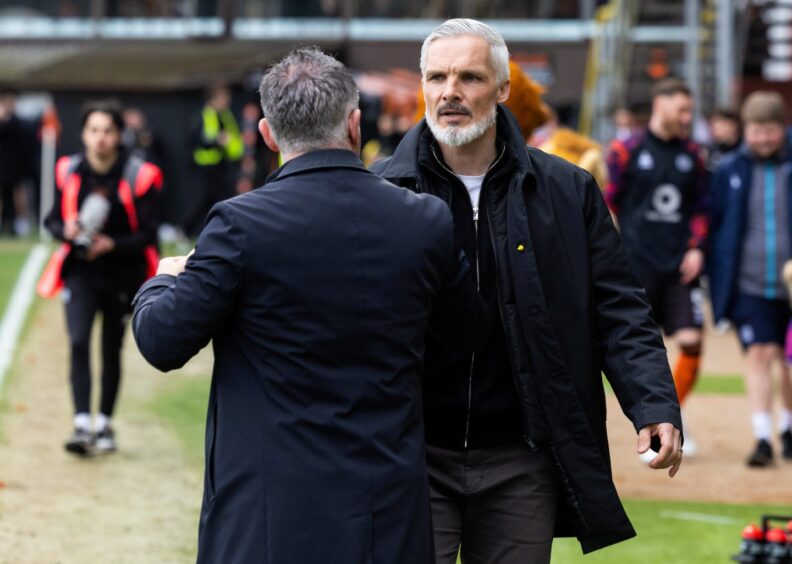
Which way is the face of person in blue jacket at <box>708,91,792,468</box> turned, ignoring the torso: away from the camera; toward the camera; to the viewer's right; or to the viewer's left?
toward the camera

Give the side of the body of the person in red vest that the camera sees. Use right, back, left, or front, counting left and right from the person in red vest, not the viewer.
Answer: front

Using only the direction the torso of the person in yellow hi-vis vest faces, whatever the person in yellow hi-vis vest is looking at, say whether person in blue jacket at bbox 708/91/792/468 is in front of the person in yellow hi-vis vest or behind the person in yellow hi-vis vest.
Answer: in front

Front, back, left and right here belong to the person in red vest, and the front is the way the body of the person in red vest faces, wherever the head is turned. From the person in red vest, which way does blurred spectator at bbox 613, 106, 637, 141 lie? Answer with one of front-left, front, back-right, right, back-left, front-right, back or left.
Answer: back-left

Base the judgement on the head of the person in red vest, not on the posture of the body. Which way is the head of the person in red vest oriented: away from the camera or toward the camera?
toward the camera

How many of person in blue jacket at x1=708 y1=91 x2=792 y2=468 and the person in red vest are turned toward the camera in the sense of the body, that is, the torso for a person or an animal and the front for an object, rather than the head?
2

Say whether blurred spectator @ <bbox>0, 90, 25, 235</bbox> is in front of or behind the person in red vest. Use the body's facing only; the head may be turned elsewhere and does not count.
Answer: behind

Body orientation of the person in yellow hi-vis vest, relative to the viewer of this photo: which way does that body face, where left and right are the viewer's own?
facing the viewer and to the right of the viewer

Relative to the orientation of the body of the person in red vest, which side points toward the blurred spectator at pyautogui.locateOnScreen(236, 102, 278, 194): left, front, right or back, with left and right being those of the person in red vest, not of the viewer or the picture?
back

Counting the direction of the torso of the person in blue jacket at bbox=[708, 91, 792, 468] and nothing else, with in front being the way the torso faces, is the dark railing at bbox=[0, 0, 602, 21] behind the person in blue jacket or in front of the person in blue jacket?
behind

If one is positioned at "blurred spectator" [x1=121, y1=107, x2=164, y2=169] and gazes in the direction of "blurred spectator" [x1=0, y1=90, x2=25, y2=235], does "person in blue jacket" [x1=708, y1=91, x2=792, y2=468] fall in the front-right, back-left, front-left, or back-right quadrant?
back-left

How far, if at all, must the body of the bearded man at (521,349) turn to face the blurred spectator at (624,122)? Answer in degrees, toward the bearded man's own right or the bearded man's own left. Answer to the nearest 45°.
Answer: approximately 135° to the bearded man's own right

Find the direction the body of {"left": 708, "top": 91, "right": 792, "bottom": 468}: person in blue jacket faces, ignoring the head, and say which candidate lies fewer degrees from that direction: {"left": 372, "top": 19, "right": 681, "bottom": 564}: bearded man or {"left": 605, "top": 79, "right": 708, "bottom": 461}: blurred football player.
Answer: the bearded man

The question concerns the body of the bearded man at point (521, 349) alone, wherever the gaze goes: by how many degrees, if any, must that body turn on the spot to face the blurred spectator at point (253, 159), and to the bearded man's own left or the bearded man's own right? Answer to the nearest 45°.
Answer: approximately 135° to the bearded man's own right
